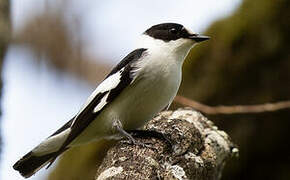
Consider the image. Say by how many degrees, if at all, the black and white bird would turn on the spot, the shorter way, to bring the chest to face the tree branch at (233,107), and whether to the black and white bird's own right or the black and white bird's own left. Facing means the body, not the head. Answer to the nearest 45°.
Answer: approximately 45° to the black and white bird's own left

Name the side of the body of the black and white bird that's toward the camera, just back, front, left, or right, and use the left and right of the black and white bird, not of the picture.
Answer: right
